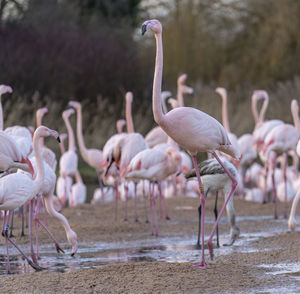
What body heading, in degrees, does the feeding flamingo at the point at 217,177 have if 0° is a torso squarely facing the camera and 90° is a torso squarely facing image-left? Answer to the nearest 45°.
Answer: approximately 270°

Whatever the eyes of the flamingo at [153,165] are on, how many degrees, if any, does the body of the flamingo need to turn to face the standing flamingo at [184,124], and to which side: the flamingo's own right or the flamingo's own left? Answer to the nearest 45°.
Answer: approximately 90° to the flamingo's own right

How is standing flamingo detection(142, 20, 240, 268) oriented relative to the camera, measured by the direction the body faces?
to the viewer's left

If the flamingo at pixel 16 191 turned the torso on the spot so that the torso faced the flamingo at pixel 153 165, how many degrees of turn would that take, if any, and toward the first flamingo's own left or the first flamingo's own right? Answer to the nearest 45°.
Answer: approximately 45° to the first flamingo's own left

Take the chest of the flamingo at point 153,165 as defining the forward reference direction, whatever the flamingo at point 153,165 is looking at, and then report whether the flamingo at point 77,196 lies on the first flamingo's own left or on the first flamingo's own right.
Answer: on the first flamingo's own left

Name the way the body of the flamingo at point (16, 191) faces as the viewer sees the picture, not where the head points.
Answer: to the viewer's right

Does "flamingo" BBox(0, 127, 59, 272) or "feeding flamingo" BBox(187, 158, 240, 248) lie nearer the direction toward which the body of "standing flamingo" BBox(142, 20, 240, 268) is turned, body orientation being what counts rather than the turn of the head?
the flamingo

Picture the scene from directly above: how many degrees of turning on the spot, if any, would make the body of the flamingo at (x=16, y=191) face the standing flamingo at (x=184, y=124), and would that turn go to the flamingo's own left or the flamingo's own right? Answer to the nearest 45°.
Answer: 0° — it already faces it

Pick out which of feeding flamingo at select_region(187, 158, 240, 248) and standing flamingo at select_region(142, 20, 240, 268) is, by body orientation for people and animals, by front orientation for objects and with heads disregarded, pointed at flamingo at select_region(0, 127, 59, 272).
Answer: the standing flamingo
